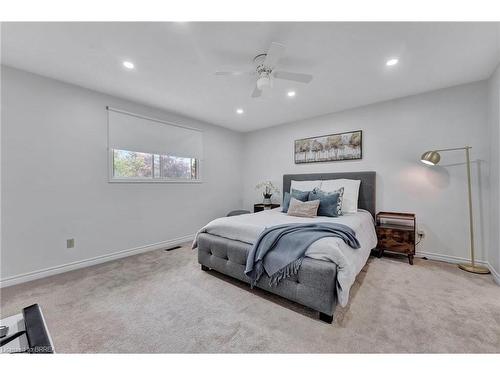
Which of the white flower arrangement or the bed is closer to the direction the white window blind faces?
the bed

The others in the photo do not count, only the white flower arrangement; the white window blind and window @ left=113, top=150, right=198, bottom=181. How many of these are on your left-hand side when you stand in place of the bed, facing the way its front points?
0

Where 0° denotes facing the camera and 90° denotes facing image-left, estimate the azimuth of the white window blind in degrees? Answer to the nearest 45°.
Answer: approximately 315°

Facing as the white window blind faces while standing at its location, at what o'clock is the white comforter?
The white comforter is roughly at 12 o'clock from the white window blind.

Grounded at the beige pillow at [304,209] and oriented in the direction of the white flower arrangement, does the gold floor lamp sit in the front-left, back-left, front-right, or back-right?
back-right

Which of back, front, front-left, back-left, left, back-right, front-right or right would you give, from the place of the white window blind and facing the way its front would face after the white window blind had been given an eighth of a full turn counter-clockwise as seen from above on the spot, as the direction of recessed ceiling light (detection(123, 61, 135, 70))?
right

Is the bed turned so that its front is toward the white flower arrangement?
no

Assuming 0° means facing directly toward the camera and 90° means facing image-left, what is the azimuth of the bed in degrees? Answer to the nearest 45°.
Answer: approximately 45°

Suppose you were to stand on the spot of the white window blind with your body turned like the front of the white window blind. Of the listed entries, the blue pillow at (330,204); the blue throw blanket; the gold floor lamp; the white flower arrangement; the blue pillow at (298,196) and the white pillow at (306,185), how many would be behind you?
0

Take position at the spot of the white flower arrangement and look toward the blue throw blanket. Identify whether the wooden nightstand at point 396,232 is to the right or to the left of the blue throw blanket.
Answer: left

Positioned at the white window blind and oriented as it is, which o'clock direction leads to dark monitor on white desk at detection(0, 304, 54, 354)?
The dark monitor on white desk is roughly at 2 o'clock from the white window blind.

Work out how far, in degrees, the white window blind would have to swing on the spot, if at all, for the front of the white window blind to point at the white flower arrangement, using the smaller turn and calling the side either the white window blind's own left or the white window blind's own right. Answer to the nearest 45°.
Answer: approximately 45° to the white window blind's own left

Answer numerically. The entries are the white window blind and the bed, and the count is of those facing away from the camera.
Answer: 0

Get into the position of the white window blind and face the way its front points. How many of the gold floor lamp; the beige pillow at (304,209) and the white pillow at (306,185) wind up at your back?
0

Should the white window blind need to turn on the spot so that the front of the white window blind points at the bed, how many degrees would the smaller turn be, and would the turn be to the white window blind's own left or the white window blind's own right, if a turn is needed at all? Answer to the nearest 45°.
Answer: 0° — it already faces it

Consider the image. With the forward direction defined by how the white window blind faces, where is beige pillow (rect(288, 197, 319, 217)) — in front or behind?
in front
